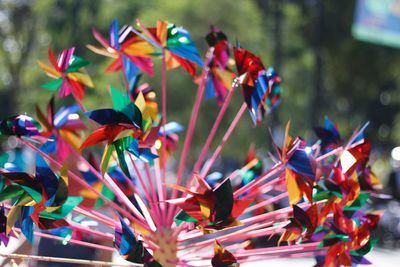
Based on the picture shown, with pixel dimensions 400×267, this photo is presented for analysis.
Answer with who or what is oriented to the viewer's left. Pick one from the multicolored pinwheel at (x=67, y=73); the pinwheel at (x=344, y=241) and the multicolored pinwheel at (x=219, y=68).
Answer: the multicolored pinwheel at (x=219, y=68)

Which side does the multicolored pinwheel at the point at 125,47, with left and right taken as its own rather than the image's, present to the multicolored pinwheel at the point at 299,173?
left

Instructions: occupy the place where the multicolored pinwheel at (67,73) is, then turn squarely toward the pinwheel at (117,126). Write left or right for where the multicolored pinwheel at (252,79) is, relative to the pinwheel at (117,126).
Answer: left

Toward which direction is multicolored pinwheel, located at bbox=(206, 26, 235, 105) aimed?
to the viewer's left

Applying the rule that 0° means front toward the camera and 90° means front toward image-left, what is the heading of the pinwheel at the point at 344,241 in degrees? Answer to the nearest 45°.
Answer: approximately 0°
